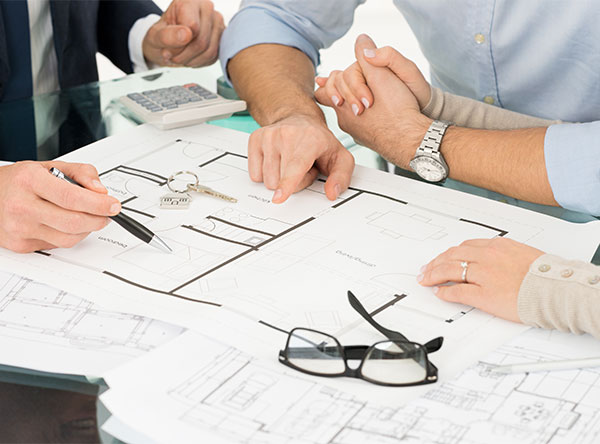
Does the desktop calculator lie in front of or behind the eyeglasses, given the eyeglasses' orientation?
behind

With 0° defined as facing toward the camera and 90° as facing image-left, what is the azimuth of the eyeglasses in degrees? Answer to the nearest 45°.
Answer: approximately 0°
